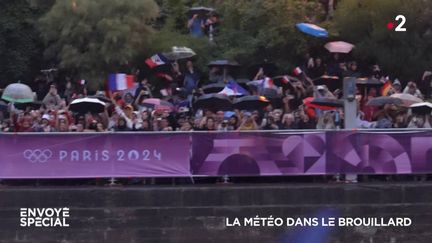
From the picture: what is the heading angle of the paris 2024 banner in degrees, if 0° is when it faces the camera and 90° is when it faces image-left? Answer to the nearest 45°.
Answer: approximately 0°

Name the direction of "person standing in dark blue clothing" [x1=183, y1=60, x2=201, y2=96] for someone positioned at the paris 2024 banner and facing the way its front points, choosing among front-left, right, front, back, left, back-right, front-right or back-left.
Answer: back

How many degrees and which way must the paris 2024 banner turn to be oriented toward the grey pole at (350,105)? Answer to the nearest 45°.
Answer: approximately 90° to its left

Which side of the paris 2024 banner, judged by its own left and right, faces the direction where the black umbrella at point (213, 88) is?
back
